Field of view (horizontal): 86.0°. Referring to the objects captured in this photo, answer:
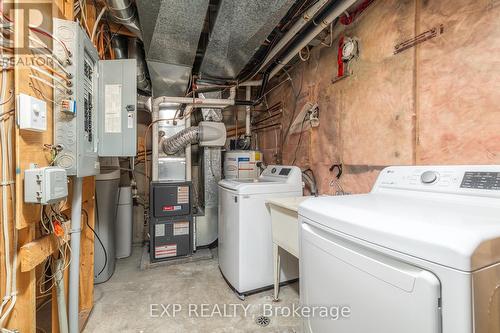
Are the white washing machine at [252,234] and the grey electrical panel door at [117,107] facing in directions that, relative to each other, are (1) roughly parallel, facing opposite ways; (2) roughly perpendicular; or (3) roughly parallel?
roughly perpendicular

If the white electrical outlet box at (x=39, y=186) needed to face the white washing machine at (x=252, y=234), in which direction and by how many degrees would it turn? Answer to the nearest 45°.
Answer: approximately 45° to its left

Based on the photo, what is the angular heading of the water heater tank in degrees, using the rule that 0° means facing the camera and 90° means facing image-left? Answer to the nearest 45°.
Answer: approximately 0°

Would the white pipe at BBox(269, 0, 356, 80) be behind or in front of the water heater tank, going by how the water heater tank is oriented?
in front
